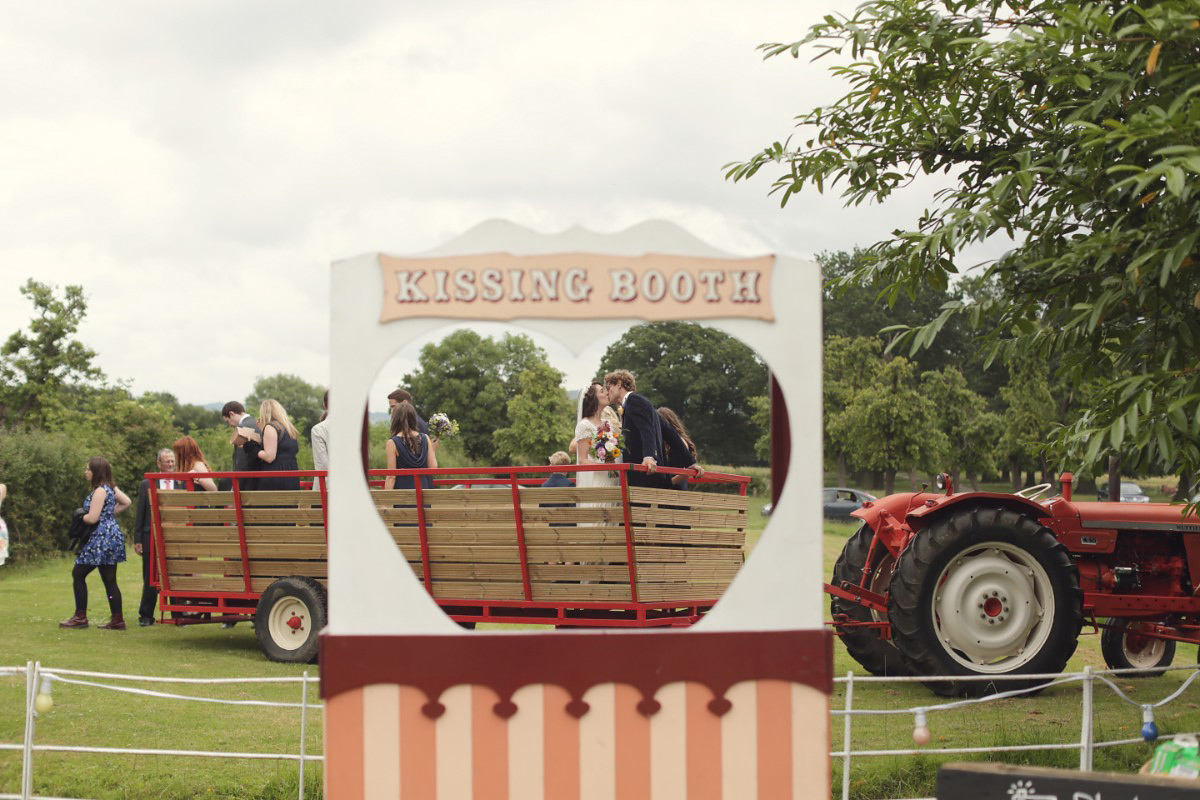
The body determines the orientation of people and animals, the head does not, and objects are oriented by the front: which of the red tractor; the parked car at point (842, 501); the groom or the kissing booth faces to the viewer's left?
the groom

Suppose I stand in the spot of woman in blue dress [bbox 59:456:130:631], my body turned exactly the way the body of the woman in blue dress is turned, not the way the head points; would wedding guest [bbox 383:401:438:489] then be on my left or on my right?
on my left

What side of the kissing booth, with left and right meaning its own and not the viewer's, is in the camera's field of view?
front

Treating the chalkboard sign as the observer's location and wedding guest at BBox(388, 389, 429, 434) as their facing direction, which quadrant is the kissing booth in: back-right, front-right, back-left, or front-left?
front-left

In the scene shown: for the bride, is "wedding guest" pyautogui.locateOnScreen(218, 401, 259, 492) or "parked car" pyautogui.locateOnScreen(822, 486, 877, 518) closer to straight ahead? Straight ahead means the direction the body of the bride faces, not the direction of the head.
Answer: the parked car

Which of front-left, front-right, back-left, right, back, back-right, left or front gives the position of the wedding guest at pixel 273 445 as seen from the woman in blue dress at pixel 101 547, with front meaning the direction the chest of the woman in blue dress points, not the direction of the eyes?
back-left

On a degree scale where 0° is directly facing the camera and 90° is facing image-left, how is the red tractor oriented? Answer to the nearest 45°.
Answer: approximately 225°

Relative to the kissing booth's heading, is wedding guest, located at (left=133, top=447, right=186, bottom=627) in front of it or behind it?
behind

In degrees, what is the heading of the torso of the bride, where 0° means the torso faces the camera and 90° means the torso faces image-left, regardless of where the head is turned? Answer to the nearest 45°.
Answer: approximately 270°

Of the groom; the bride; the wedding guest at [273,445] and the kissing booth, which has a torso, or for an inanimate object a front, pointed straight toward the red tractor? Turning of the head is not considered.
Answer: the bride

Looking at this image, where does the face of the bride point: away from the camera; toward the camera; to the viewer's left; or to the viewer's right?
to the viewer's right
